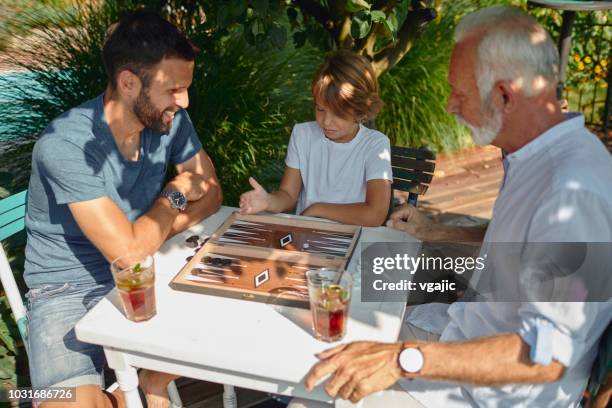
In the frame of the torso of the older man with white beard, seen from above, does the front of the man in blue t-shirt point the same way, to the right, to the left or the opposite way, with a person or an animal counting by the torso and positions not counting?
the opposite way

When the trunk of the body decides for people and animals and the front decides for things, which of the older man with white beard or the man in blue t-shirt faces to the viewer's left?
the older man with white beard

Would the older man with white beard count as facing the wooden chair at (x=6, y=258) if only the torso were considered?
yes

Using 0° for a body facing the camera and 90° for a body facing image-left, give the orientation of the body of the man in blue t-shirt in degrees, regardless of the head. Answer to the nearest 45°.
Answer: approximately 315°

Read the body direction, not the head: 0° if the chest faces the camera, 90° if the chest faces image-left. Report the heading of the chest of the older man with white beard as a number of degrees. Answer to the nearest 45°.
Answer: approximately 90°

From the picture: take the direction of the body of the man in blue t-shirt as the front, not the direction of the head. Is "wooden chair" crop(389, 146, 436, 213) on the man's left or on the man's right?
on the man's left

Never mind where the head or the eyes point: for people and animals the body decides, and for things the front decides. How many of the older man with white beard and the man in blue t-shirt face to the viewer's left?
1

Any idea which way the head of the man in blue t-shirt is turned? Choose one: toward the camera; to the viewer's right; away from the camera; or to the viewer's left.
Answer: to the viewer's right

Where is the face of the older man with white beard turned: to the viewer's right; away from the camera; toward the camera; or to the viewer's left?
to the viewer's left
